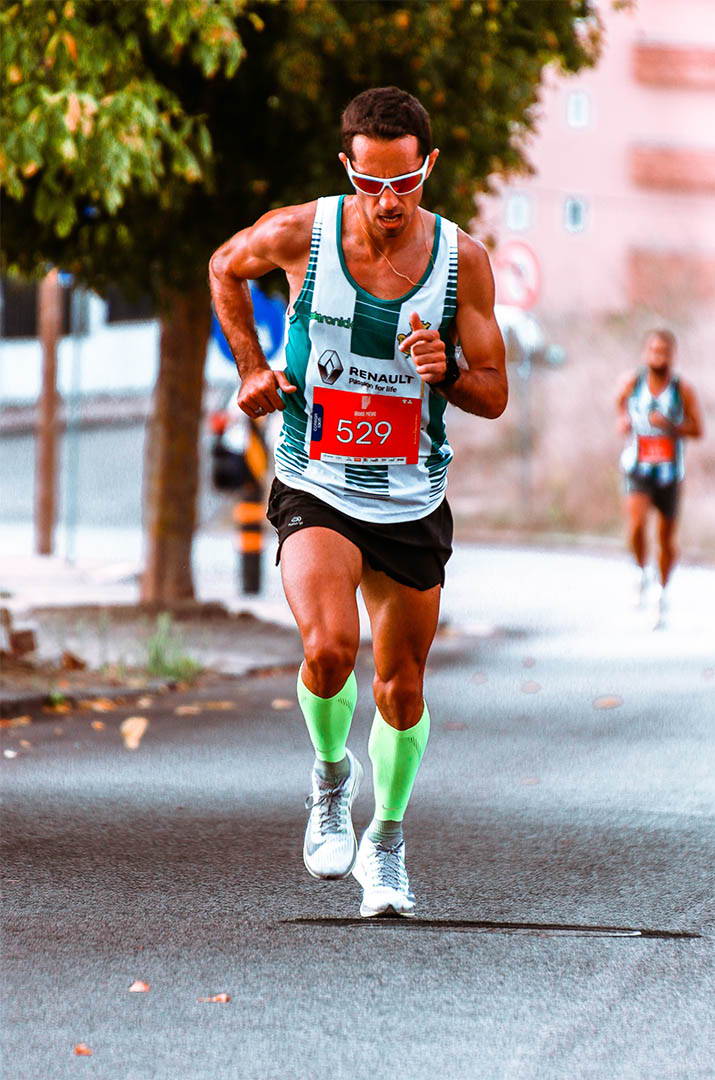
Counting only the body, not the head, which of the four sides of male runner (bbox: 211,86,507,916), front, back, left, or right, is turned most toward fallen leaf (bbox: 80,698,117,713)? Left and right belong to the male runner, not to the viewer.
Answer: back

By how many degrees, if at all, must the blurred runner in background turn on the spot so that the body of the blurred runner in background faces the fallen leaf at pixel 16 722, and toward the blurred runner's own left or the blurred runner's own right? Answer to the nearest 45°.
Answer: approximately 45° to the blurred runner's own right

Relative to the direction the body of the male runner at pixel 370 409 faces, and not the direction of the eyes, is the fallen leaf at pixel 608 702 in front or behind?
behind

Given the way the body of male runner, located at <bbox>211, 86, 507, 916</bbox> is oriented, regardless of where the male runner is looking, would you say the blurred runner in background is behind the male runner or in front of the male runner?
behind

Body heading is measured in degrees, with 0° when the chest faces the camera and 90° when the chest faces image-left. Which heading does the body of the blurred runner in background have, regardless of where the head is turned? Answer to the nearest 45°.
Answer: approximately 0°

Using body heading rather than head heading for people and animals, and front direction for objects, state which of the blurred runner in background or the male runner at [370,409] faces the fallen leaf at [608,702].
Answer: the blurred runner in background

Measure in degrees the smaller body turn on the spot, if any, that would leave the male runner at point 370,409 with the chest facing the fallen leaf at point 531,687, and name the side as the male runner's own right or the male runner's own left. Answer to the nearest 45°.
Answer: approximately 180°

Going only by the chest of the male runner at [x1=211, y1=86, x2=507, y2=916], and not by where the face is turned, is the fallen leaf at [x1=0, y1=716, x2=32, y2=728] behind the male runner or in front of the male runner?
behind

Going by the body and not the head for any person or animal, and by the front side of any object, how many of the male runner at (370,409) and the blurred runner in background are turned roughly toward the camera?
2
